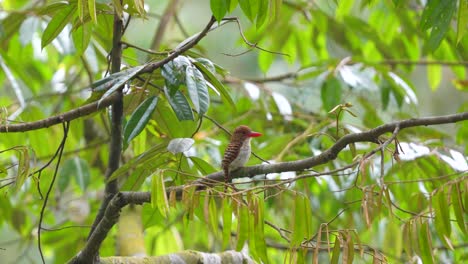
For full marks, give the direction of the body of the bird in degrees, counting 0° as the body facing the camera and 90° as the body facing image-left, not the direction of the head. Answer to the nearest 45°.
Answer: approximately 270°

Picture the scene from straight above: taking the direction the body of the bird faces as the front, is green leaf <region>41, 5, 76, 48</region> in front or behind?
behind

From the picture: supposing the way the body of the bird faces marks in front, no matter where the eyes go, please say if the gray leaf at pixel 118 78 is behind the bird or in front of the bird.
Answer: behind

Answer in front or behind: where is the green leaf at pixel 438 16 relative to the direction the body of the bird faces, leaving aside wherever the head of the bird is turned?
in front

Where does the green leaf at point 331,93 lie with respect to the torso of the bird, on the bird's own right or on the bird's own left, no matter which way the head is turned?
on the bird's own left
